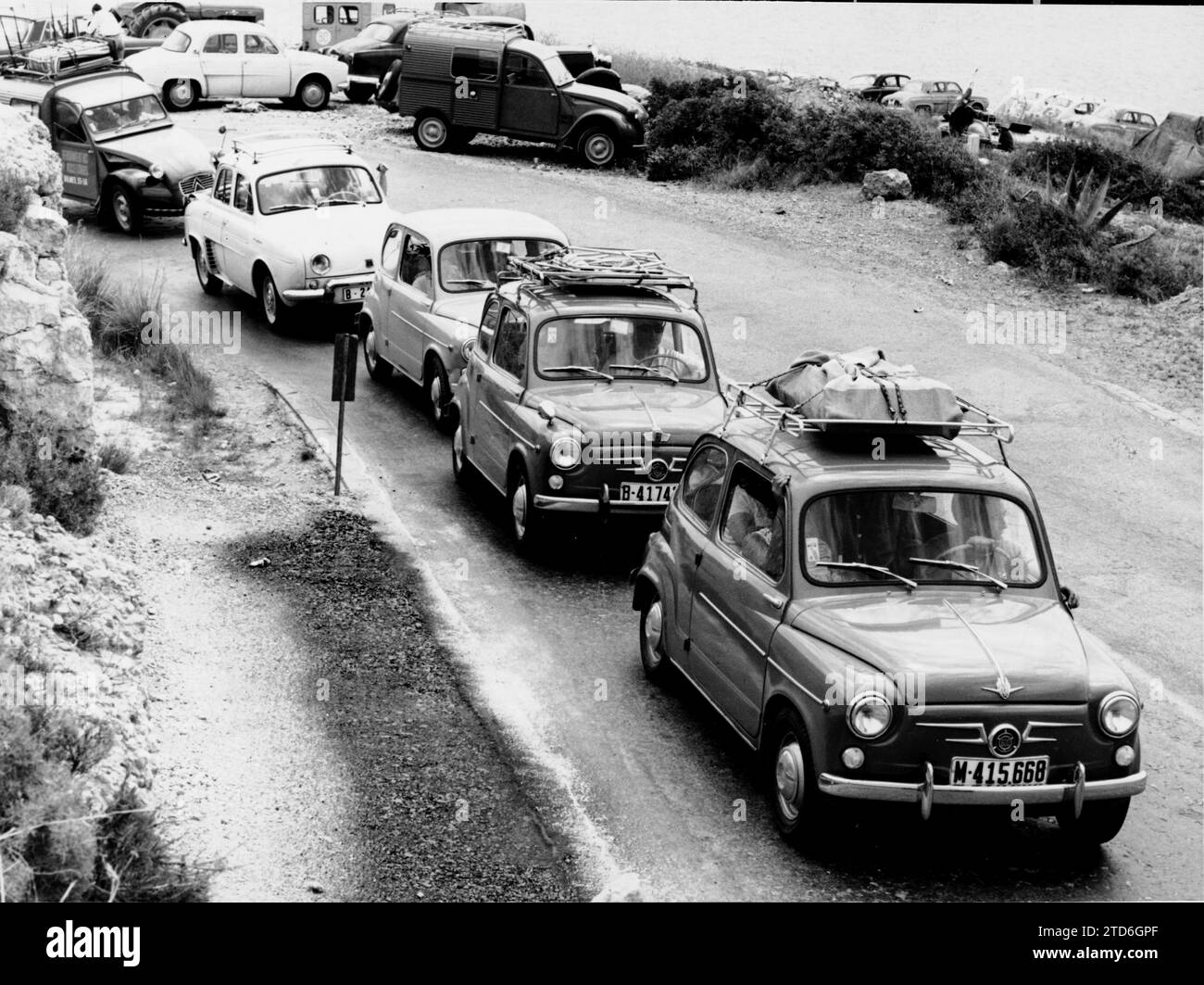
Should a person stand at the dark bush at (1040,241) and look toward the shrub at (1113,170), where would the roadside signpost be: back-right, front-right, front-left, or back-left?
back-left

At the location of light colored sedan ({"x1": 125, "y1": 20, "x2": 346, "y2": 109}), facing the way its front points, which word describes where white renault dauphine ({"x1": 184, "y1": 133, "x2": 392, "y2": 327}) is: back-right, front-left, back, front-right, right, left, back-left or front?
right

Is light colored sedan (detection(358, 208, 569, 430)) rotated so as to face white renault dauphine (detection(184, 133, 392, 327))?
no

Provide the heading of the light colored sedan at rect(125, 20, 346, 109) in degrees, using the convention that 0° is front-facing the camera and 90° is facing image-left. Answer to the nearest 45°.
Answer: approximately 270°

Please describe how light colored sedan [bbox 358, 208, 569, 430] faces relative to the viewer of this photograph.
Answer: facing the viewer and to the right of the viewer

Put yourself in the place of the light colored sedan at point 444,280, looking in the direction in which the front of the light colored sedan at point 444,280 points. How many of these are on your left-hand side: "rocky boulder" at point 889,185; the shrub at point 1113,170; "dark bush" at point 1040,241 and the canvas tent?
4

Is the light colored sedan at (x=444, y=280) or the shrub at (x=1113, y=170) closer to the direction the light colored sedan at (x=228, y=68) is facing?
the shrub

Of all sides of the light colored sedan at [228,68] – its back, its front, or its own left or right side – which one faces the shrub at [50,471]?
right

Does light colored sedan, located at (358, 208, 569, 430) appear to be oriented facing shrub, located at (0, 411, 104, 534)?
no

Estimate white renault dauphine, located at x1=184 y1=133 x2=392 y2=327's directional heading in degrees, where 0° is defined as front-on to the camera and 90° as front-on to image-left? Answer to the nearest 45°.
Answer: approximately 315°

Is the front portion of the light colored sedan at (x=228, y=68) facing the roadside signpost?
no

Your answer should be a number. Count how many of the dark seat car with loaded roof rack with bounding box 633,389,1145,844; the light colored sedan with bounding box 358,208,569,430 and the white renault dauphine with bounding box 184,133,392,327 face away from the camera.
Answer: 0

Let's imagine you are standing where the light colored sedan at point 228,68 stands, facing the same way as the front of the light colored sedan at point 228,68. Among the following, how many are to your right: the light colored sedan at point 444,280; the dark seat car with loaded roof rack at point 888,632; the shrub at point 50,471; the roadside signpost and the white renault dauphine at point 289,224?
5

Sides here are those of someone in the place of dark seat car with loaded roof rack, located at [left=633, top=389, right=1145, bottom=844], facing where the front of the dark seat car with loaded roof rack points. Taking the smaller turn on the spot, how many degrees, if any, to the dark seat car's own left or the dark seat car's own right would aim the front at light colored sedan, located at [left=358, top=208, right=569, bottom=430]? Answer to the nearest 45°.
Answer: approximately 180°

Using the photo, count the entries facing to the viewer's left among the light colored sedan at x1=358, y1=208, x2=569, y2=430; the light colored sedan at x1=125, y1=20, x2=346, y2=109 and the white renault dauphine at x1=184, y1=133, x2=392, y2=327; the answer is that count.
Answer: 0

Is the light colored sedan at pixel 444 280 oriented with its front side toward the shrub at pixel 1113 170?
no

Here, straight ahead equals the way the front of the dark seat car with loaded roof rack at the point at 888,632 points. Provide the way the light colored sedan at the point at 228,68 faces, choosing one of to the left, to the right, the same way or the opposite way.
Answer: to the left

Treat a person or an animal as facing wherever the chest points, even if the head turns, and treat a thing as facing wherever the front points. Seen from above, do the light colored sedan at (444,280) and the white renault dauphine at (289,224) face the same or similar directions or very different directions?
same or similar directions

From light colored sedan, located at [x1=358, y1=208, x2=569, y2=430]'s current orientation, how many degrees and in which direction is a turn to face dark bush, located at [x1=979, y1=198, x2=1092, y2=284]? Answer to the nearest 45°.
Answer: approximately 90° to its left

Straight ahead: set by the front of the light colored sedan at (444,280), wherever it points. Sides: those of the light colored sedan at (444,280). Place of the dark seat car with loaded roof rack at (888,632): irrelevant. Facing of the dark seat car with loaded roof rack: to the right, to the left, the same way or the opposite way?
the same way
